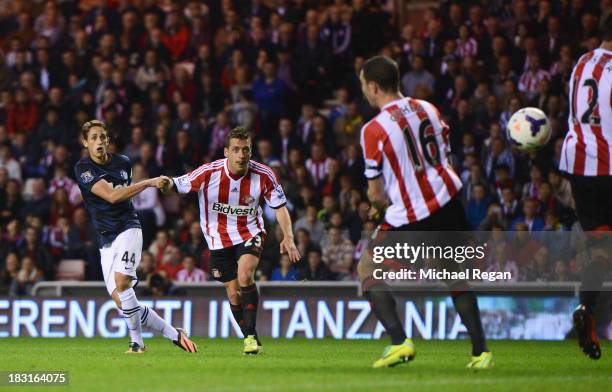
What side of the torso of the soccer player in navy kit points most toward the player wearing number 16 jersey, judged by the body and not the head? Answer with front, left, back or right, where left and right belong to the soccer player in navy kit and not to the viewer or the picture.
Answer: front

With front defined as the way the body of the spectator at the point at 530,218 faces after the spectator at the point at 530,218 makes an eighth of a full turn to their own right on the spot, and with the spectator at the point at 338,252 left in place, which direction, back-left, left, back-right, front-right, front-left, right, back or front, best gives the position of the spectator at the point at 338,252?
front-right

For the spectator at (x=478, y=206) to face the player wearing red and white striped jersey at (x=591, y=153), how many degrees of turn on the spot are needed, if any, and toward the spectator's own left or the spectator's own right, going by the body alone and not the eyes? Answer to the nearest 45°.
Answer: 0° — they already face them

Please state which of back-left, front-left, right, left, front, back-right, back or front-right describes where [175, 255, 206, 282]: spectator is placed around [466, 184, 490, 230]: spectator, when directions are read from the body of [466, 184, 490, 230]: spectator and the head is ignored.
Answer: right

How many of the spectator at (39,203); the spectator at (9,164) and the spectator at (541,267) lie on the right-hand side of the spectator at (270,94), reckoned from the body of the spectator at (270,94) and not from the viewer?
2

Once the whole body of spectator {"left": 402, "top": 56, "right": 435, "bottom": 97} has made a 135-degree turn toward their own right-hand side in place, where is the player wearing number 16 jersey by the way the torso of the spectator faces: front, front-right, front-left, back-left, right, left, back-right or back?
back-left

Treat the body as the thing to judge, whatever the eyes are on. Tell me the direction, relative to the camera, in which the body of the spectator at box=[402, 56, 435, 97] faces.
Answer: toward the camera

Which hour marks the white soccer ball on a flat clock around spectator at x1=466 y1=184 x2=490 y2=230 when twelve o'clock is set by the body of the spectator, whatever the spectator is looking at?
The white soccer ball is roughly at 12 o'clock from the spectator.

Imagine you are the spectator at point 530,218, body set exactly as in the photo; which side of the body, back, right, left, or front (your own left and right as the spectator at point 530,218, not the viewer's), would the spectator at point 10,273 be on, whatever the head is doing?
right

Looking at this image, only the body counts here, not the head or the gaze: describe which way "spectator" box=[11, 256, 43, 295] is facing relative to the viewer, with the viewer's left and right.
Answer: facing the viewer

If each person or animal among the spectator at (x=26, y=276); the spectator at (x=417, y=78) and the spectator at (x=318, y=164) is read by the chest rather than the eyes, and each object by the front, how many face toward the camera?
3

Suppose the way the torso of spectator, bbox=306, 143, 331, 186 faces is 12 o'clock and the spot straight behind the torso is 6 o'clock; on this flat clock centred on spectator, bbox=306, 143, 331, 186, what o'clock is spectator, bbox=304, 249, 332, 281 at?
spectator, bbox=304, 249, 332, 281 is roughly at 12 o'clock from spectator, bbox=306, 143, 331, 186.

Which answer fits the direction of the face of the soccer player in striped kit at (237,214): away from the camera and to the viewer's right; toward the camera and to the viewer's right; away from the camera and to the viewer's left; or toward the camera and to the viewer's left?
toward the camera and to the viewer's right

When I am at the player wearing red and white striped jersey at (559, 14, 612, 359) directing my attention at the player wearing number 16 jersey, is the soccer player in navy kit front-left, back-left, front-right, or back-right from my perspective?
front-right

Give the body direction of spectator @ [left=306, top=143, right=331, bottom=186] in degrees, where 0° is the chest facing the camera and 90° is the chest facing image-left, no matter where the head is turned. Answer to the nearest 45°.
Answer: approximately 0°
